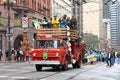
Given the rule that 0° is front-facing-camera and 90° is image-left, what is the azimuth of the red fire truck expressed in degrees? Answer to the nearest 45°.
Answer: approximately 45°
